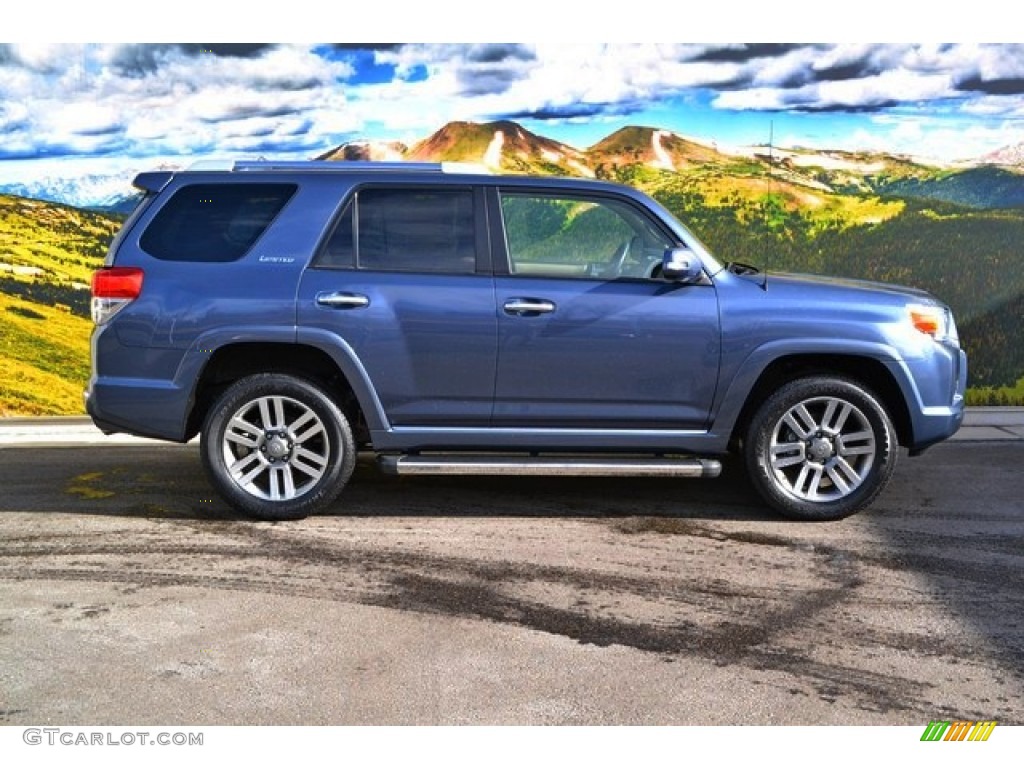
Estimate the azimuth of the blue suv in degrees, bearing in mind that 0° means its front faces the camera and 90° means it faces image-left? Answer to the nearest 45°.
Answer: approximately 270°
